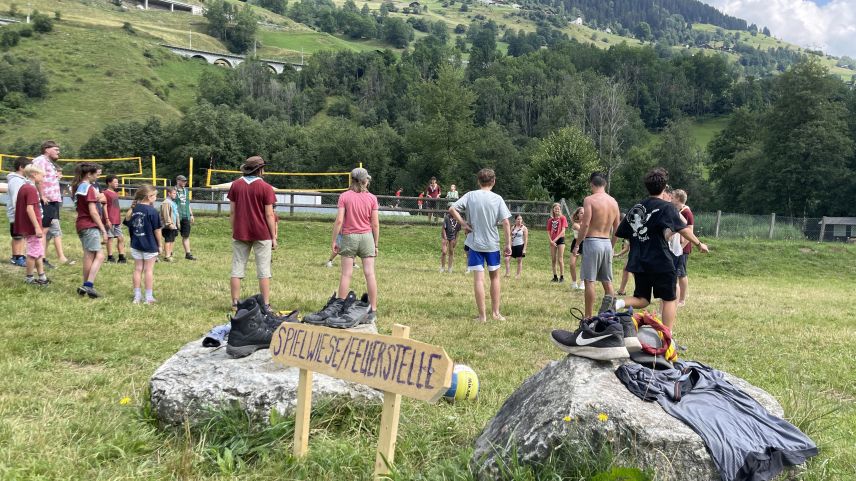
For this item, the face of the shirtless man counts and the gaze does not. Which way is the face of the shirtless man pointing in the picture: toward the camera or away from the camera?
away from the camera

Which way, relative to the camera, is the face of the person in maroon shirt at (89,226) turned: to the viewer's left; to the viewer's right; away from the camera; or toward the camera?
to the viewer's right

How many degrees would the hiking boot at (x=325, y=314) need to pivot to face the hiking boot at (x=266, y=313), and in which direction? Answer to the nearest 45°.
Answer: approximately 45° to its left

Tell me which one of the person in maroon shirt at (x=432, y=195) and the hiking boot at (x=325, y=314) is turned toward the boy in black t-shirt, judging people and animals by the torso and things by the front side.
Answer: the person in maroon shirt

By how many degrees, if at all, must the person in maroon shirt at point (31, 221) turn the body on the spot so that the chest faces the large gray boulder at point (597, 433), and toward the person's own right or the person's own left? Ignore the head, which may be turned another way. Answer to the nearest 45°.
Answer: approximately 90° to the person's own right

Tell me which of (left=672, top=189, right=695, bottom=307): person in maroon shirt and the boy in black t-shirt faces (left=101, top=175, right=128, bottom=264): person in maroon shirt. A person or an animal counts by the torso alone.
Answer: (left=672, top=189, right=695, bottom=307): person in maroon shirt

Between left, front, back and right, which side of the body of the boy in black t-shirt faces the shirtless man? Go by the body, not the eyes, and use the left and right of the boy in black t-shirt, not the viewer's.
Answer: left

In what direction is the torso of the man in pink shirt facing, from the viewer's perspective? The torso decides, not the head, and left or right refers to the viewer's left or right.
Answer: facing to the right of the viewer

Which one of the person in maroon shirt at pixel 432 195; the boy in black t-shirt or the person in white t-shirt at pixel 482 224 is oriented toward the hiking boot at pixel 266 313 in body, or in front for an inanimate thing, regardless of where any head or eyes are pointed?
the person in maroon shirt

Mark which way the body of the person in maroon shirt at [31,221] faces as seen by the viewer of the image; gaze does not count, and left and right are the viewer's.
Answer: facing to the right of the viewer

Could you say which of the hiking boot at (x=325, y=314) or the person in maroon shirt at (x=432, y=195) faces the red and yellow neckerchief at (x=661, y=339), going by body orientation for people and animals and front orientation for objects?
the person in maroon shirt
